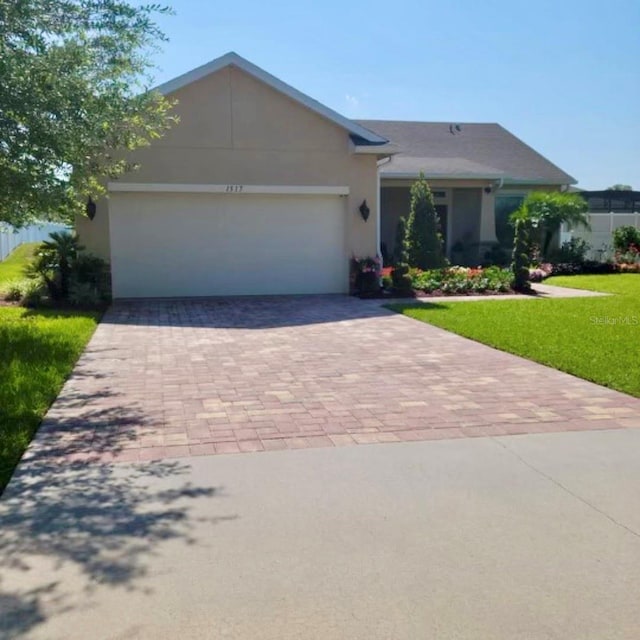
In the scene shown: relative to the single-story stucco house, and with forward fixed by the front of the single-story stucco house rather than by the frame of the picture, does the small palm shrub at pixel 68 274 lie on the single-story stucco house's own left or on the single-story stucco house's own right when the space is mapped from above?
on the single-story stucco house's own right

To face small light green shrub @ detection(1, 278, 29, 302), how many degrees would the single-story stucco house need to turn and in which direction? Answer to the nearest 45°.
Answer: approximately 90° to its right

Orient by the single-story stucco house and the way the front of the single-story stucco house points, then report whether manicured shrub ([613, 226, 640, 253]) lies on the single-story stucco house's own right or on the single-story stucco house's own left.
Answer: on the single-story stucco house's own left

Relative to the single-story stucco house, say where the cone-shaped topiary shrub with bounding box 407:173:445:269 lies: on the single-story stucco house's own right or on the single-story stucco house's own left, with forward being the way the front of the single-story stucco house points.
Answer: on the single-story stucco house's own left

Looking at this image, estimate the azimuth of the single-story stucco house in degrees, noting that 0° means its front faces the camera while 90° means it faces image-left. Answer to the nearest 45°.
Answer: approximately 0°

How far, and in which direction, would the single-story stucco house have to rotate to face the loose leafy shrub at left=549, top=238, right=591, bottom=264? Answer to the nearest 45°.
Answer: approximately 135° to its left

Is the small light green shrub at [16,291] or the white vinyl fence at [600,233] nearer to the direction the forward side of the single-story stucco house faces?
the small light green shrub

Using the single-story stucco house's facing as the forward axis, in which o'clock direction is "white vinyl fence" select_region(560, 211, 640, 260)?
The white vinyl fence is roughly at 8 o'clock from the single-story stucco house.

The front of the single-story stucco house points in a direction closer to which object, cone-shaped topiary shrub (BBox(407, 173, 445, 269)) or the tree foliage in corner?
the tree foliage in corner

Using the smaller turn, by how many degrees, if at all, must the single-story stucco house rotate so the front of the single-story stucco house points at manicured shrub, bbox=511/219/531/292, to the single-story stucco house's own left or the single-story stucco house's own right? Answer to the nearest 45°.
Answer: approximately 90° to the single-story stucco house's own left

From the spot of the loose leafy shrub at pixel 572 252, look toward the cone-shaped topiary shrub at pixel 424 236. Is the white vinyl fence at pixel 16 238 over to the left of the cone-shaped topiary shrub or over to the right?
right
